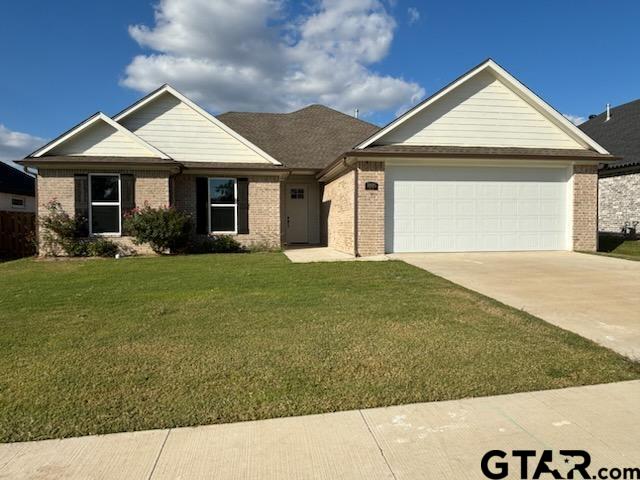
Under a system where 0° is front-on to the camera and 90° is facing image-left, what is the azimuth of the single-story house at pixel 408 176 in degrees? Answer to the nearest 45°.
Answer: approximately 0°

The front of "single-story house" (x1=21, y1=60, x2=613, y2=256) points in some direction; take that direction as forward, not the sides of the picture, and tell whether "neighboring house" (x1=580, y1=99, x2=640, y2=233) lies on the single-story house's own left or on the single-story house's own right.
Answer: on the single-story house's own left

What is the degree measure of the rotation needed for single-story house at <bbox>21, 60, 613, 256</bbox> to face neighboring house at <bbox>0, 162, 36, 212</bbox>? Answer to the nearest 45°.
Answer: approximately 135° to its right

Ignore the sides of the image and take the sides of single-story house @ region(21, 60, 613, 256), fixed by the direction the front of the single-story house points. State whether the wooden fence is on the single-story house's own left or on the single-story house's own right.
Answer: on the single-story house's own right

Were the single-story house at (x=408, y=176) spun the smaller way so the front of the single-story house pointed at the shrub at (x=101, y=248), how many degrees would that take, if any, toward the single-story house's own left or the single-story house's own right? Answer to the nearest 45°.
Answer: approximately 90° to the single-story house's own right
